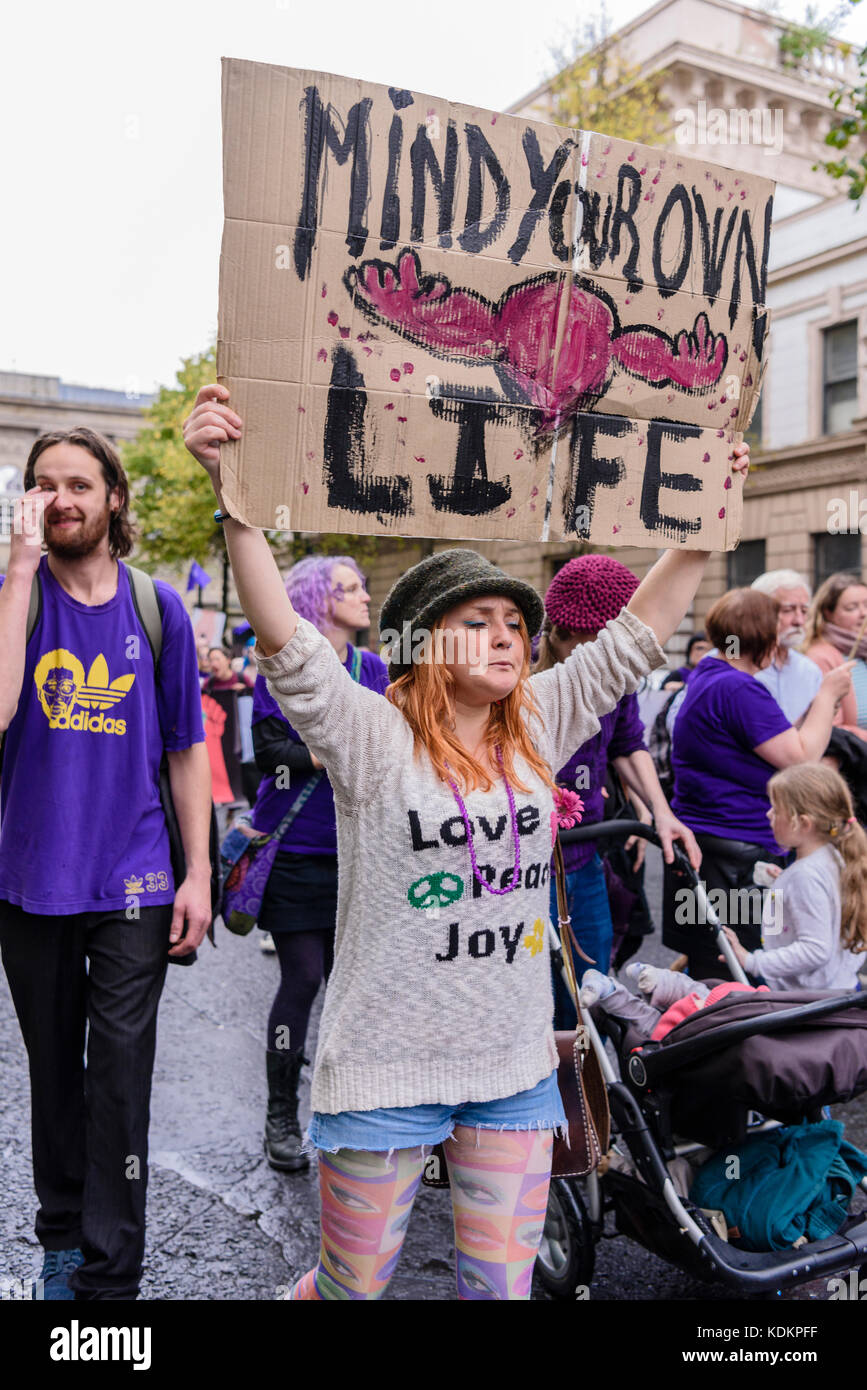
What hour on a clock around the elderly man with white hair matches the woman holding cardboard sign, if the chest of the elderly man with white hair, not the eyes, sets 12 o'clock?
The woman holding cardboard sign is roughly at 2 o'clock from the elderly man with white hair.

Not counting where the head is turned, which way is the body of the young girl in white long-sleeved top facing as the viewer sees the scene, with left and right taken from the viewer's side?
facing to the left of the viewer

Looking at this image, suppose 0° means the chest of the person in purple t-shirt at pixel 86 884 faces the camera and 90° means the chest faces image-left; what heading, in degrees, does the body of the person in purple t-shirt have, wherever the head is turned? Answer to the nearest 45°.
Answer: approximately 0°

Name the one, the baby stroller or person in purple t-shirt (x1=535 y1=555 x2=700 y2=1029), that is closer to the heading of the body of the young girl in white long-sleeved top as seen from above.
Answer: the person in purple t-shirt

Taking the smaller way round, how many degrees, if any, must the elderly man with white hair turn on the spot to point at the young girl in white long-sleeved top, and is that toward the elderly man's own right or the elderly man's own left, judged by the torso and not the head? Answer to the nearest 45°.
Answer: approximately 45° to the elderly man's own right

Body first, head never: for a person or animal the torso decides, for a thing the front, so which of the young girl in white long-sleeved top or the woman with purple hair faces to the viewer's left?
the young girl in white long-sleeved top

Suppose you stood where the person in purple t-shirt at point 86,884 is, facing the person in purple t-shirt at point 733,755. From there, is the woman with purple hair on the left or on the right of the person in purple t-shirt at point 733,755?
left

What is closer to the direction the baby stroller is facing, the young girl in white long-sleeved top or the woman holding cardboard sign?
the woman holding cardboard sign

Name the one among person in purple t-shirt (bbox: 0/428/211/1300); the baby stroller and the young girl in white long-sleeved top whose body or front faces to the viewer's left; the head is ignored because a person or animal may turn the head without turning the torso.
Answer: the young girl in white long-sleeved top

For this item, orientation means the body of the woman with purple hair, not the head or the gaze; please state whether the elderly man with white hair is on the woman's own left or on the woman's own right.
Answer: on the woman's own left
